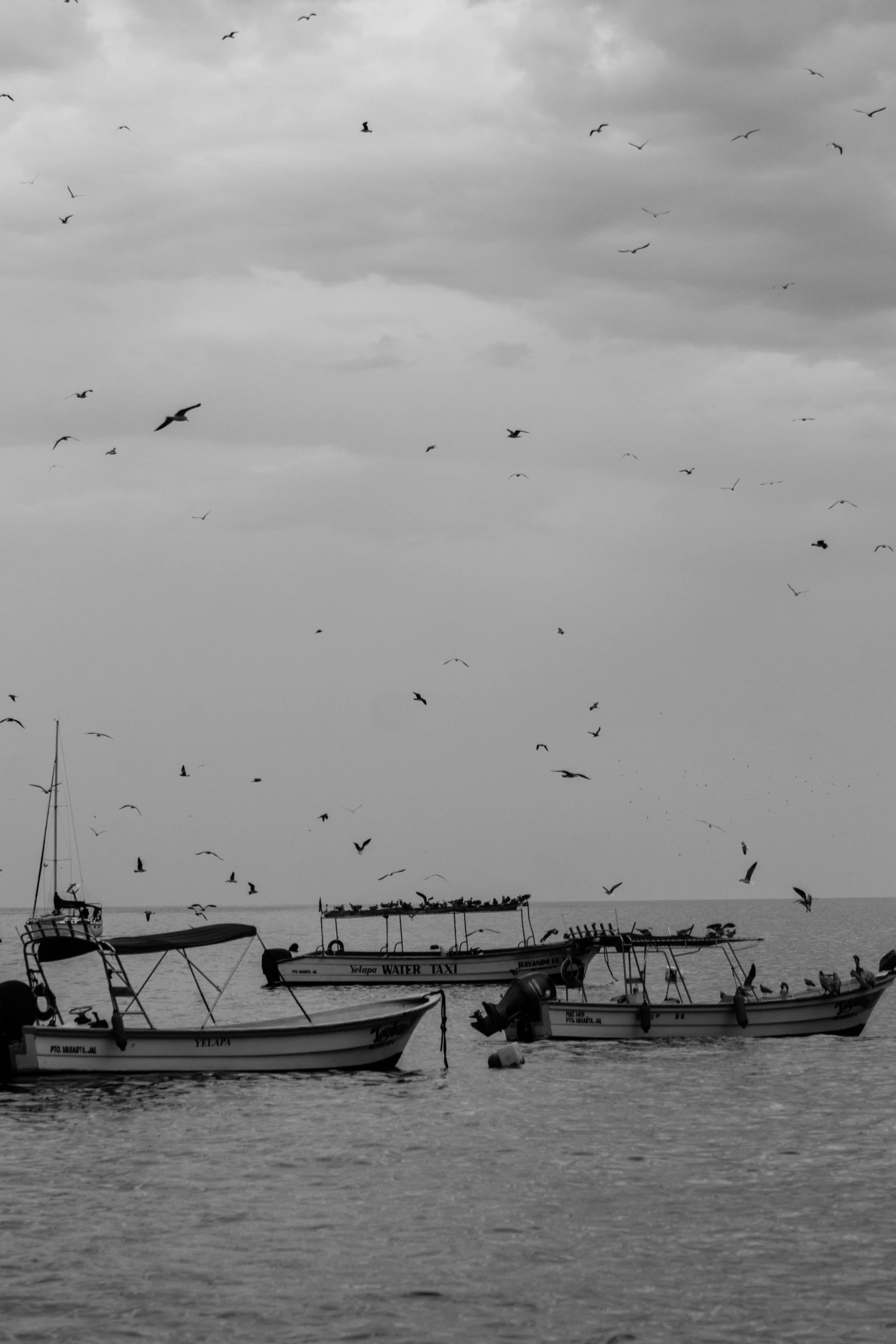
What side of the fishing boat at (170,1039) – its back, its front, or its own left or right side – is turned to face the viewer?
right

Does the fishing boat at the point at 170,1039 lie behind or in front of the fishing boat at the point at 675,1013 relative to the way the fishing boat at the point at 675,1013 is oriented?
behind

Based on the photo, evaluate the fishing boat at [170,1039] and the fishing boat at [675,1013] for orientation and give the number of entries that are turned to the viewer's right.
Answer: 2

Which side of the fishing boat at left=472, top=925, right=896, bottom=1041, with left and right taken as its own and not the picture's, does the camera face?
right

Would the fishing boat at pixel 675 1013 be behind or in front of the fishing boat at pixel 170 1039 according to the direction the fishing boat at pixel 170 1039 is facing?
in front

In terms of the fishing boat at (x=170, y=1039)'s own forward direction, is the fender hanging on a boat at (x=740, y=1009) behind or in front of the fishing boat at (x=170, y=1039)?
in front
